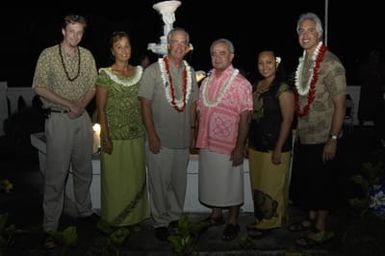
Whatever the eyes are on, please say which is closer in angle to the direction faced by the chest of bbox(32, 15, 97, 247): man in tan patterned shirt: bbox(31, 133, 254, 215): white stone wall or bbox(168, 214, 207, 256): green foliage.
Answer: the green foliage

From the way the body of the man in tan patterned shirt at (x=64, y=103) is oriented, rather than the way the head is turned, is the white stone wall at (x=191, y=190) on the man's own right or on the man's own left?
on the man's own left

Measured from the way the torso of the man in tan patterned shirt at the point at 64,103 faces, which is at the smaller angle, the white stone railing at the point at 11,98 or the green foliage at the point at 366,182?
the green foliage

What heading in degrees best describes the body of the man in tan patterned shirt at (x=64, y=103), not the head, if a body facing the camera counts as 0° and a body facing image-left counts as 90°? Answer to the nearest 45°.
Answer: approximately 315°

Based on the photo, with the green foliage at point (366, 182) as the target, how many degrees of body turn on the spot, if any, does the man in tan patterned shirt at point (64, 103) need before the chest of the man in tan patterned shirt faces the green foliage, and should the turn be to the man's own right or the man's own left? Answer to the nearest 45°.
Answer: approximately 45° to the man's own left
